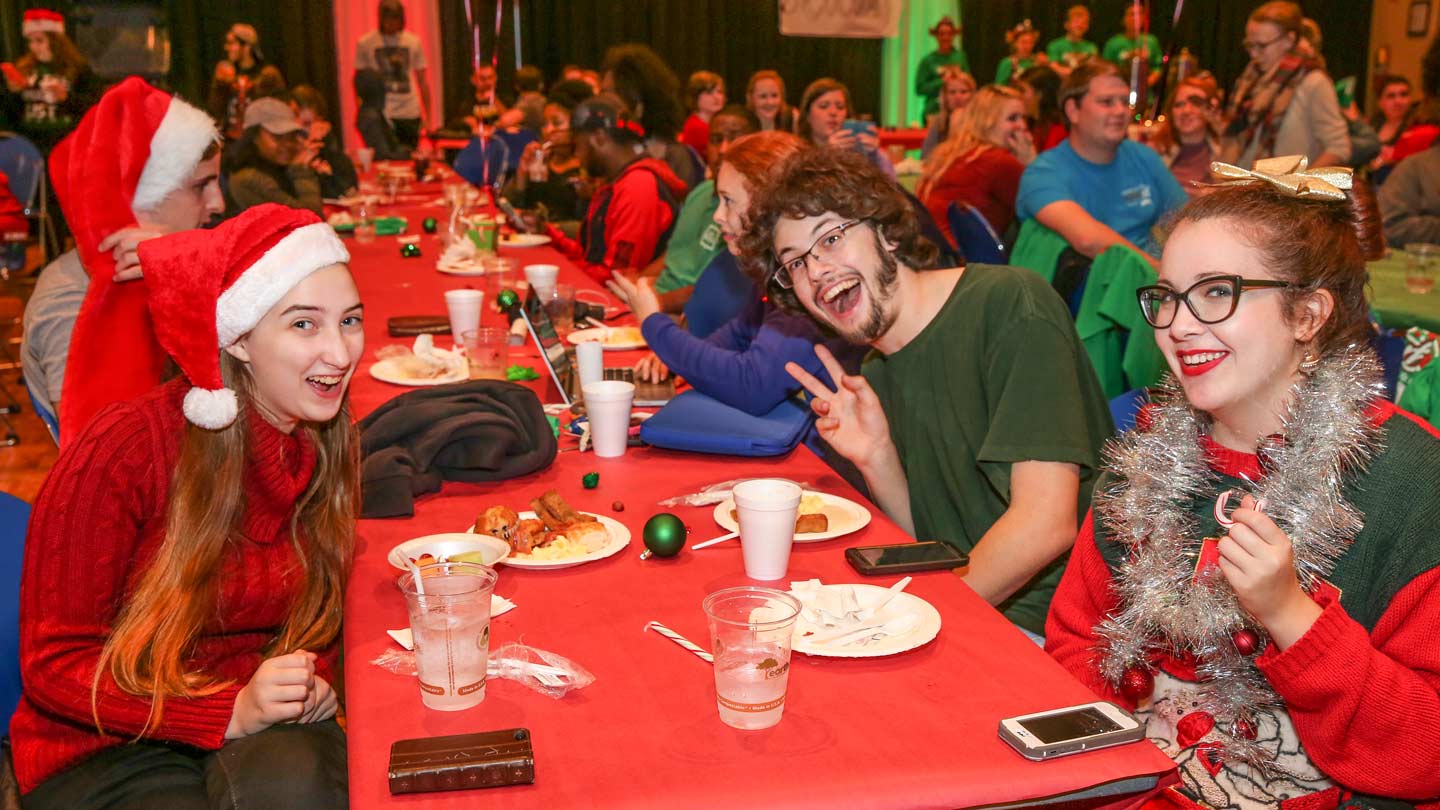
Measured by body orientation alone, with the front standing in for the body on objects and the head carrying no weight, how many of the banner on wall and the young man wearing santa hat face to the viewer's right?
1

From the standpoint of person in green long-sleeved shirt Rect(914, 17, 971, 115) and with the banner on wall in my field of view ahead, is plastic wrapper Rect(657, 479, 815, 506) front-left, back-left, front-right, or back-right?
back-left

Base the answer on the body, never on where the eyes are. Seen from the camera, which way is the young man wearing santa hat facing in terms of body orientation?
to the viewer's right

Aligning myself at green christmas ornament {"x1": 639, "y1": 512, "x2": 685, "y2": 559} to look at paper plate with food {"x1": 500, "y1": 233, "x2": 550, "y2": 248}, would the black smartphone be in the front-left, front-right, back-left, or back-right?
back-right

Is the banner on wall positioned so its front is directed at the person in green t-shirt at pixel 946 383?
yes

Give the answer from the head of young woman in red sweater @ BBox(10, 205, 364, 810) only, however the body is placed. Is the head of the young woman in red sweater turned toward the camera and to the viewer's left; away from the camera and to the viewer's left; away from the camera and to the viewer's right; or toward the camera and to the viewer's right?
toward the camera and to the viewer's right

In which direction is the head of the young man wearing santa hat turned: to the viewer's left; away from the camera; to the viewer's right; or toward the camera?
to the viewer's right
